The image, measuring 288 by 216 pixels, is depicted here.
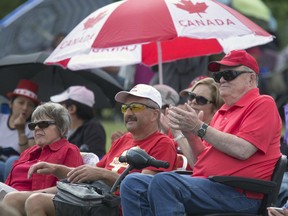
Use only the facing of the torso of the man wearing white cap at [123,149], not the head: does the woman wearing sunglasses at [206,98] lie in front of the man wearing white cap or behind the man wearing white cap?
behind

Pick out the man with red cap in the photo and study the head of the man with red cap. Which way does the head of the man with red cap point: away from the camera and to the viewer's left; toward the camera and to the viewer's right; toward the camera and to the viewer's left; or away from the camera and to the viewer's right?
toward the camera and to the viewer's left

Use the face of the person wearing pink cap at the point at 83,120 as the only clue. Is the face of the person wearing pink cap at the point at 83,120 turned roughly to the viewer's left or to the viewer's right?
to the viewer's left

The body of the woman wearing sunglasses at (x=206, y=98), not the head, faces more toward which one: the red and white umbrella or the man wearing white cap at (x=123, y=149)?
the man wearing white cap

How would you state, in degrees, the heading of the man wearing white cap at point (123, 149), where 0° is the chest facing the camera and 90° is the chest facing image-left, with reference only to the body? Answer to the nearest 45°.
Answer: approximately 45°

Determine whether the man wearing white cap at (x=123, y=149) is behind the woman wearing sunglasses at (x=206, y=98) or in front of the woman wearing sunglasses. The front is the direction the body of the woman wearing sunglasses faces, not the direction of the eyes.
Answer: in front

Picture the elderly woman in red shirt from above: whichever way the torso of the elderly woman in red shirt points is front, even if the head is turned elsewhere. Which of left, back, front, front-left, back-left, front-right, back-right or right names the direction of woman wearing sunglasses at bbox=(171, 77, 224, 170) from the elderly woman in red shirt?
back-left

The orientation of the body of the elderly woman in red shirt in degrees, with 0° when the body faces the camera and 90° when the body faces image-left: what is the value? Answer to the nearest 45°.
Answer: approximately 45°

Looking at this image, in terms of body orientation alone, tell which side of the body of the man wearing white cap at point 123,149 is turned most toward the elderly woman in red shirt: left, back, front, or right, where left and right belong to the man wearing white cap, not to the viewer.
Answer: right
